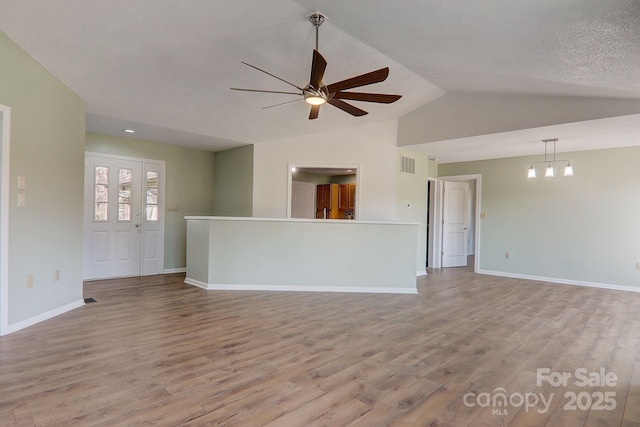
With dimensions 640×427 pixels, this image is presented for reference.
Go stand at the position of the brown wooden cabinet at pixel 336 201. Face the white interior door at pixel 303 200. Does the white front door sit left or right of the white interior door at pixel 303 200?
left

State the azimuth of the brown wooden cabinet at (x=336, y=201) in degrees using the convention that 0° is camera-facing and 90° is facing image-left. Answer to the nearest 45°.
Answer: approximately 0°

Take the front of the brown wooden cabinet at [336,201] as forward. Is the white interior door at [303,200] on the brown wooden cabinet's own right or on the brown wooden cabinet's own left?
on the brown wooden cabinet's own right

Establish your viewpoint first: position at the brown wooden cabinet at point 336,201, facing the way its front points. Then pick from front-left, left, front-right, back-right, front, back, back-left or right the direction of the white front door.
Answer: front-right

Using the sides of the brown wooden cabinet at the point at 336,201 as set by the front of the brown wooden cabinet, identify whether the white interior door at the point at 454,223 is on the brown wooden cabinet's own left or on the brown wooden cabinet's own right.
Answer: on the brown wooden cabinet's own left

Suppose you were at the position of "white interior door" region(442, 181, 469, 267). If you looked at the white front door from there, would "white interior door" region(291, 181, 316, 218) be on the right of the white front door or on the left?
right
